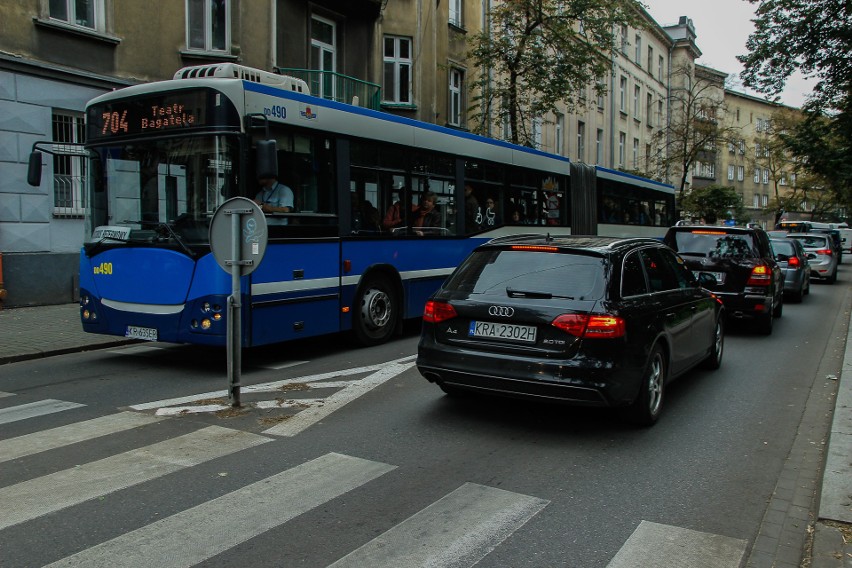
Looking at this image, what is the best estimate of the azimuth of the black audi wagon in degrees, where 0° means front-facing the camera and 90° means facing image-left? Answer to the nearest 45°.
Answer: approximately 225°

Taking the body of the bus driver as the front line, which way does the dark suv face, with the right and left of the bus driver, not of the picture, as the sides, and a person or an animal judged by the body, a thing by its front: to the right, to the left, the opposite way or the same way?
the opposite way

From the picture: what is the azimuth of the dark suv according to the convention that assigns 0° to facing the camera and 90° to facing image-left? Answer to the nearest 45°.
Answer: approximately 180°

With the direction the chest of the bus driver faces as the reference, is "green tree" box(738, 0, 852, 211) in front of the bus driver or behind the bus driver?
behind

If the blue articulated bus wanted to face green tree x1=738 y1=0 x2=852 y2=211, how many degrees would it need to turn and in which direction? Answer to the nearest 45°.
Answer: approximately 180°

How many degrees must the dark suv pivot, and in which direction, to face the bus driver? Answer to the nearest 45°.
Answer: approximately 135° to its left

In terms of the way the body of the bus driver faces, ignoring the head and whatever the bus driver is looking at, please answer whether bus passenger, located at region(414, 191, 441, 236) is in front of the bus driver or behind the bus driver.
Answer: behind

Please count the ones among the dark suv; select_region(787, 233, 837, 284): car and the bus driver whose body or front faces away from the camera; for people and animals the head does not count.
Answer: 2

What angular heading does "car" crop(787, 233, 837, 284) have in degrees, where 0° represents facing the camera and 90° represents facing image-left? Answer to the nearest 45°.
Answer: approximately 180°

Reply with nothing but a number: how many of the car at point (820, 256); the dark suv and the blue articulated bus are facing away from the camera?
2

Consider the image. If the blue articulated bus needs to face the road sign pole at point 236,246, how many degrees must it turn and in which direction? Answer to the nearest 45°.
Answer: approximately 45° to its left

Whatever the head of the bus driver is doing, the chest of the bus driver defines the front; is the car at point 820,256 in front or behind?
behind
